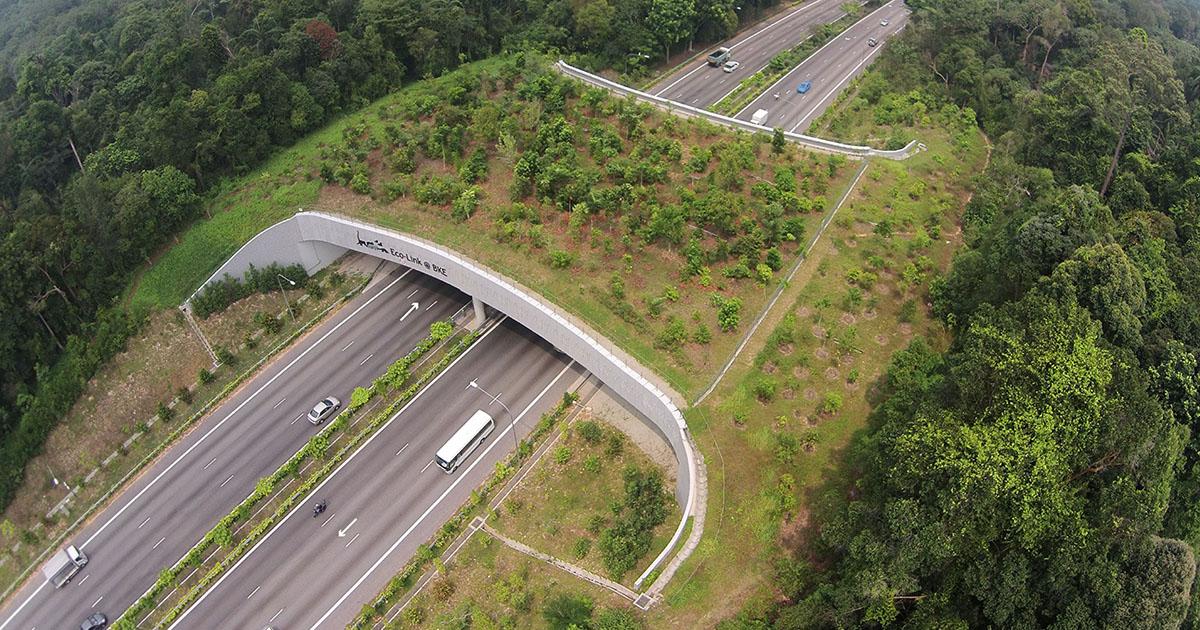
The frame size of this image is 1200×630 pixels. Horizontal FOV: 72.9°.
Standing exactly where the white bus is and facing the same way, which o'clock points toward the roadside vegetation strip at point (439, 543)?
The roadside vegetation strip is roughly at 11 o'clock from the white bus.

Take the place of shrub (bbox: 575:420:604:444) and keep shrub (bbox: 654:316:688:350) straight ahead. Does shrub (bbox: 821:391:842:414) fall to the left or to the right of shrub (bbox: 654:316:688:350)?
right

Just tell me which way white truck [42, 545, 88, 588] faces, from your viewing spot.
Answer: facing away from the viewer and to the right of the viewer

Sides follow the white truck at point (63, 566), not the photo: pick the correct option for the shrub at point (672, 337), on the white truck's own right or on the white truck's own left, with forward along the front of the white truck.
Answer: on the white truck's own right

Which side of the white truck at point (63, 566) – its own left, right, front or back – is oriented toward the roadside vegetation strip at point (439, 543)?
right

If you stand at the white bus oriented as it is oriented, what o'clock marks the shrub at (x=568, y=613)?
The shrub is roughly at 10 o'clock from the white bus.

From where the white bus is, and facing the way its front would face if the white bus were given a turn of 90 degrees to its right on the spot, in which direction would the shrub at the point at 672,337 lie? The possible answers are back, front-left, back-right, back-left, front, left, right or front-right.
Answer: back-right

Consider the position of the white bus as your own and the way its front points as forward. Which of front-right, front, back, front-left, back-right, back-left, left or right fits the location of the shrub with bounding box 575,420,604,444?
back-left
